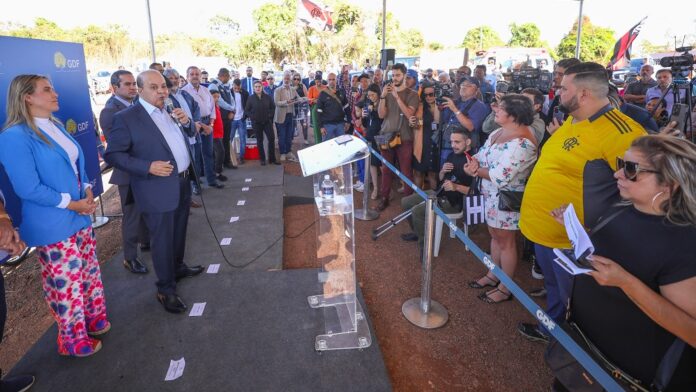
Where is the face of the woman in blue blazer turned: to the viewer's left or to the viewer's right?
to the viewer's right

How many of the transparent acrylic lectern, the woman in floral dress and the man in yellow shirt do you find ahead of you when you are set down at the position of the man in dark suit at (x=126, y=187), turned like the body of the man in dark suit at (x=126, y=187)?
3

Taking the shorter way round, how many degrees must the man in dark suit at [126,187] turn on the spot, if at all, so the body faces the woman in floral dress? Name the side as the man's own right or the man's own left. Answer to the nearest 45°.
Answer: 0° — they already face them

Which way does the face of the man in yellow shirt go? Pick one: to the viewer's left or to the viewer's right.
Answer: to the viewer's left

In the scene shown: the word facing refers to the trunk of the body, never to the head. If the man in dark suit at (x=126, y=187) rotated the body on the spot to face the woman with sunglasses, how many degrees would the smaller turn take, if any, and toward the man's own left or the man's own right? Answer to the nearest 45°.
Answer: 0° — they already face them

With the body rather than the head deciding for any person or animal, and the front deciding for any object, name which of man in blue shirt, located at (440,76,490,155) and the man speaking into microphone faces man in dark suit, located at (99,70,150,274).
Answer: the man in blue shirt

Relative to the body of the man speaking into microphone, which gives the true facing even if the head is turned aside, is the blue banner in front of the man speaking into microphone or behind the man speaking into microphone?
behind

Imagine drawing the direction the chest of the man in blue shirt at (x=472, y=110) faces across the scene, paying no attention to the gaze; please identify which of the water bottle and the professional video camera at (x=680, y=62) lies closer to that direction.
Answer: the water bottle

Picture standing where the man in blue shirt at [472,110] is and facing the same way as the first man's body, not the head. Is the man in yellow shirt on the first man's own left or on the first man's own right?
on the first man's own left

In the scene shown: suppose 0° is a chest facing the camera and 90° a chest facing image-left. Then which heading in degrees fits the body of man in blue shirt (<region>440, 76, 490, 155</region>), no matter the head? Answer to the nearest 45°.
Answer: approximately 45°

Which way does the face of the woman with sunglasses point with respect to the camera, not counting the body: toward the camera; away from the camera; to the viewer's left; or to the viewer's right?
to the viewer's left

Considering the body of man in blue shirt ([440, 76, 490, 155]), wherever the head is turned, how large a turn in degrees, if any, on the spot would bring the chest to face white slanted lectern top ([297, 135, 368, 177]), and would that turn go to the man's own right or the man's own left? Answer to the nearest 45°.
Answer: approximately 45° to the man's own left

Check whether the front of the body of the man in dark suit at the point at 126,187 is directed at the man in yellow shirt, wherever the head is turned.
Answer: yes

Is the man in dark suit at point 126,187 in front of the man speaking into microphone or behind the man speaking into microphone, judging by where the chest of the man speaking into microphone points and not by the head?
behind

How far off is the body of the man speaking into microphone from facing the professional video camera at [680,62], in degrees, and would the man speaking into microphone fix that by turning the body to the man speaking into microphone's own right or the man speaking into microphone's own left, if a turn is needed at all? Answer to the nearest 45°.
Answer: approximately 45° to the man speaking into microphone's own left

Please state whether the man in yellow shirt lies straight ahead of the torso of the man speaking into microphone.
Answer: yes
